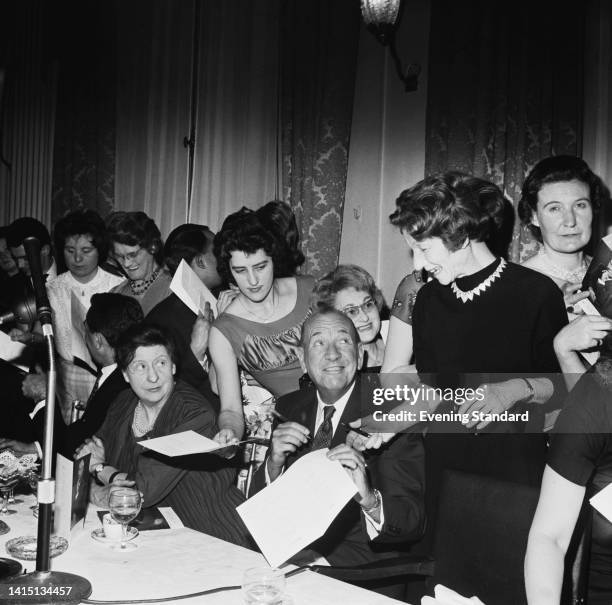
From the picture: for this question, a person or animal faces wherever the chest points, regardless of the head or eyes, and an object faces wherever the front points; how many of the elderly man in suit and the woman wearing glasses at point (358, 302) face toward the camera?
2

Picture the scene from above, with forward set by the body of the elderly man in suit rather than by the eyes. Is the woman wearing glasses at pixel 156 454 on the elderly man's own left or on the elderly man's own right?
on the elderly man's own right

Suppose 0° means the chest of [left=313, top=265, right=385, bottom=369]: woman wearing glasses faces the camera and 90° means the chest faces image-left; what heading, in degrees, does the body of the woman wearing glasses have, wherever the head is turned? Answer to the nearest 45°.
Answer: approximately 0°

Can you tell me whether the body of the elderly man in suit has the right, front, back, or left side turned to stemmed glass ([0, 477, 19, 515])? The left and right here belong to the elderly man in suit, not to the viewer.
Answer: right

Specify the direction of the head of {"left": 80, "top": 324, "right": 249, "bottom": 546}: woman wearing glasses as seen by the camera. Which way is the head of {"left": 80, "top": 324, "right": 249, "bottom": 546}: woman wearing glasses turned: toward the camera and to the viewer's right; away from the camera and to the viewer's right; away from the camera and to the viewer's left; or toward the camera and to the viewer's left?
toward the camera and to the viewer's right

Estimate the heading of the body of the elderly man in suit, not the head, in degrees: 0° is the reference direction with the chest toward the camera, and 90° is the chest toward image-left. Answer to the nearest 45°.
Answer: approximately 0°
